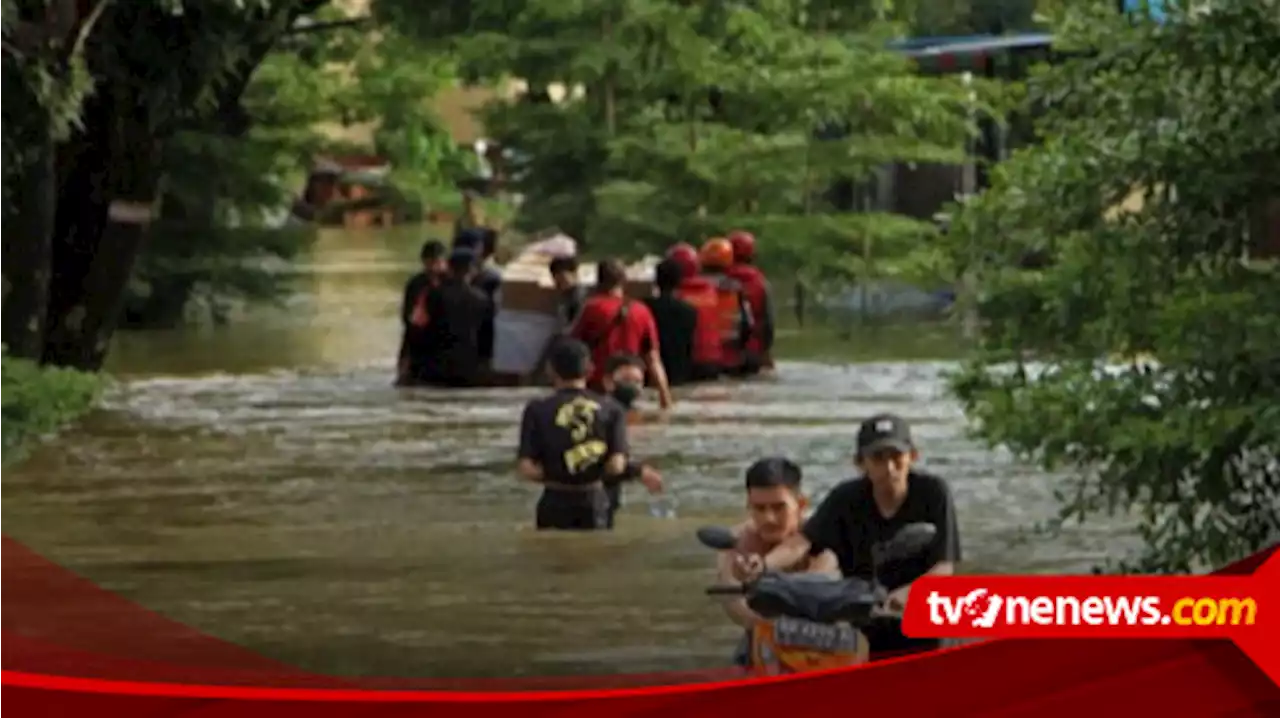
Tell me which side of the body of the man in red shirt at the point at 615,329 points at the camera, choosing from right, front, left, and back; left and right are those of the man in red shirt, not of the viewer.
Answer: back

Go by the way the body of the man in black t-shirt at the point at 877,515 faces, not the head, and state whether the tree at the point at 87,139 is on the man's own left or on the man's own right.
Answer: on the man's own right

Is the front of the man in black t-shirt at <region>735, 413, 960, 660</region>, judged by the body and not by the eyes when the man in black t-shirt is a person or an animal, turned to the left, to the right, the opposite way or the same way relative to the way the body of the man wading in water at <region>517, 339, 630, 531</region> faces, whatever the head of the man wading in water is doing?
the opposite way

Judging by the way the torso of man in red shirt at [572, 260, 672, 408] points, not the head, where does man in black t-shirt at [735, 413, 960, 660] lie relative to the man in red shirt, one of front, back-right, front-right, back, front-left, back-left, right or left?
back-right

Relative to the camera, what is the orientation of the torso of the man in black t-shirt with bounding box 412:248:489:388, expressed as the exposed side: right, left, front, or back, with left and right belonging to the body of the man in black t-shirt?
back

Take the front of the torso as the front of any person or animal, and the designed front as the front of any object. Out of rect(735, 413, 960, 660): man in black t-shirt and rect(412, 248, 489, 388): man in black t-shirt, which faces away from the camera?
rect(412, 248, 489, 388): man in black t-shirt

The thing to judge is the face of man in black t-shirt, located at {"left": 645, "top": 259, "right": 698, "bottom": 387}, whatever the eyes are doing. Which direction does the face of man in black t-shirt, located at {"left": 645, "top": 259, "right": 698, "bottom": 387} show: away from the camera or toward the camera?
away from the camera

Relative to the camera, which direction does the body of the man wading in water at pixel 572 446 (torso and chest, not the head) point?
away from the camera

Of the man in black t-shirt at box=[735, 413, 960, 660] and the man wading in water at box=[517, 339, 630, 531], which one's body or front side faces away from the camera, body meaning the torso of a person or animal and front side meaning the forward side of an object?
the man wading in water

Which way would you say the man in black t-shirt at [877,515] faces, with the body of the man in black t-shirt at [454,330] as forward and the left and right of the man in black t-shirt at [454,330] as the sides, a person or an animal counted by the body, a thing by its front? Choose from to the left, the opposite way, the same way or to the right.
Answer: the opposite way
